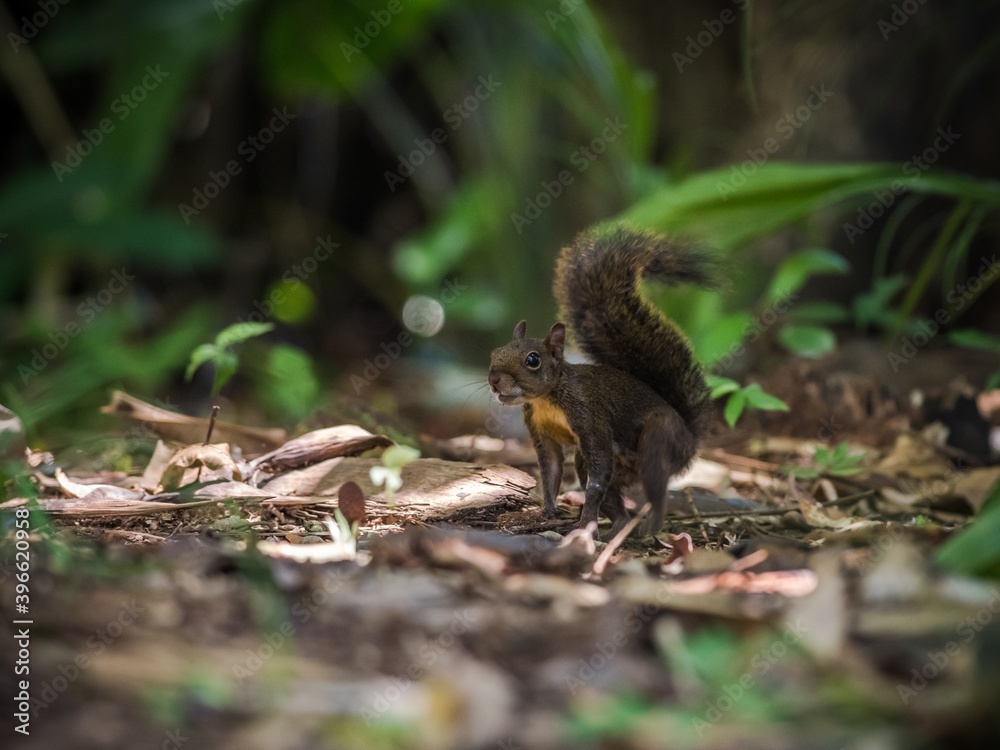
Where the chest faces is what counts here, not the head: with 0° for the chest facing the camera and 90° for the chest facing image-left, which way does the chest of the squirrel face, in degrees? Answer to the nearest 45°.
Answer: approximately 45°

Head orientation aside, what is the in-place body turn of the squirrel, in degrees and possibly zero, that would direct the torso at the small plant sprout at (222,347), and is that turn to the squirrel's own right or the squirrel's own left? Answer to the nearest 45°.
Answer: approximately 45° to the squirrel's own right

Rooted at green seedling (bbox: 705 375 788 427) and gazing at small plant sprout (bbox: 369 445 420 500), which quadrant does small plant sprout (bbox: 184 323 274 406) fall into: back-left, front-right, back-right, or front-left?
front-right

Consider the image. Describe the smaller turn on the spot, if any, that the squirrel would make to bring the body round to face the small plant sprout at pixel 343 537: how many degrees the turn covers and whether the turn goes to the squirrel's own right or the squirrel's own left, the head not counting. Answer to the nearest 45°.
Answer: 0° — it already faces it

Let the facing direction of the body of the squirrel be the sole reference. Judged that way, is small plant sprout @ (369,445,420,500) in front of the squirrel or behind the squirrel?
in front

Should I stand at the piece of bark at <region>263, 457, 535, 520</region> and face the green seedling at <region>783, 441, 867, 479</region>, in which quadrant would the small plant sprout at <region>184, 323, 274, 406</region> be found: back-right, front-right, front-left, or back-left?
back-left

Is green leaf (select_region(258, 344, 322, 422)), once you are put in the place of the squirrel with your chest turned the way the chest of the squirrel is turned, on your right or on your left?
on your right

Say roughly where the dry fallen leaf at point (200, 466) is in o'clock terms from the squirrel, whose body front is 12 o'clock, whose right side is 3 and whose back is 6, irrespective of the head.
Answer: The dry fallen leaf is roughly at 1 o'clock from the squirrel.

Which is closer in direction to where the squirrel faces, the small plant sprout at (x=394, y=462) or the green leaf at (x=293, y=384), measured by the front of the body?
the small plant sprout

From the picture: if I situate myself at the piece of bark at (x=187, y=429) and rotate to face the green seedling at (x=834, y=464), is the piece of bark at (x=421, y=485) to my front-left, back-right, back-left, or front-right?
front-right
